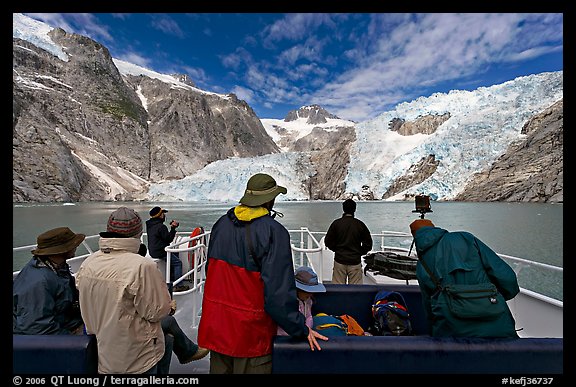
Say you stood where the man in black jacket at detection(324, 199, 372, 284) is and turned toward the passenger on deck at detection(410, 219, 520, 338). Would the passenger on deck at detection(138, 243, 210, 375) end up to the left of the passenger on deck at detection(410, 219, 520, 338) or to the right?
right

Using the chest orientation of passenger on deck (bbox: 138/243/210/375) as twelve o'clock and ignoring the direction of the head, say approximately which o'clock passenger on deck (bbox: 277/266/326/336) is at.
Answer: passenger on deck (bbox: 277/266/326/336) is roughly at 1 o'clock from passenger on deck (bbox: 138/243/210/375).

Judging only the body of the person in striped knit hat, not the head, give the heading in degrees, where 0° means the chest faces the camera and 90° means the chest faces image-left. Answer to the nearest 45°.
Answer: approximately 225°

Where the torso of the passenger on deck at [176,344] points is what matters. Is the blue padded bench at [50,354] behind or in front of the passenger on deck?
behind

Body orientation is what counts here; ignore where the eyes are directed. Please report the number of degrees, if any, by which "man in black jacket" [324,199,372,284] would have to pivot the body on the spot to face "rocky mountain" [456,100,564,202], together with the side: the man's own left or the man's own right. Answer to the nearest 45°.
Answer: approximately 45° to the man's own right

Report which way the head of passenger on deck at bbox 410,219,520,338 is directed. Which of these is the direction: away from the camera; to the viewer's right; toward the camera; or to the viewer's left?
away from the camera

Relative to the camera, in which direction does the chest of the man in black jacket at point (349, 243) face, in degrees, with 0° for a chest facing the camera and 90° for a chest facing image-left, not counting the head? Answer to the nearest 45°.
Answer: approximately 180°

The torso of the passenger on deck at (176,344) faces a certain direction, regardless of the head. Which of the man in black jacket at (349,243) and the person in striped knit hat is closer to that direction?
the man in black jacket

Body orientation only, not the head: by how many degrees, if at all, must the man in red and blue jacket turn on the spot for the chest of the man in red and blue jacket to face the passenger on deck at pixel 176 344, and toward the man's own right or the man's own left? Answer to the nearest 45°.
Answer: approximately 90° to the man's own left
